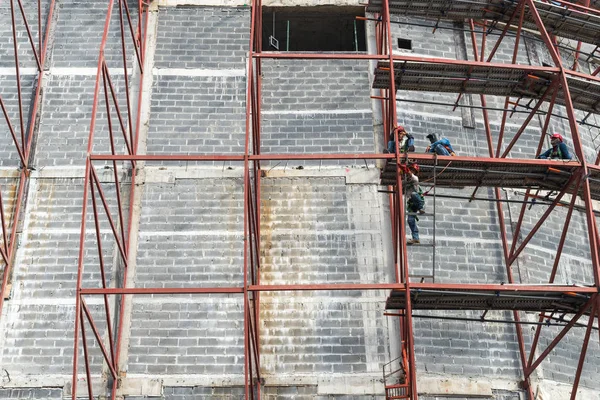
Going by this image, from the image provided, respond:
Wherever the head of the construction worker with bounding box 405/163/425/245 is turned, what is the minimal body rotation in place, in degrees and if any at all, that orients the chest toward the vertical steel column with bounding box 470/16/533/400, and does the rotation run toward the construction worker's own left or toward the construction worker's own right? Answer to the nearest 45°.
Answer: approximately 135° to the construction worker's own right
